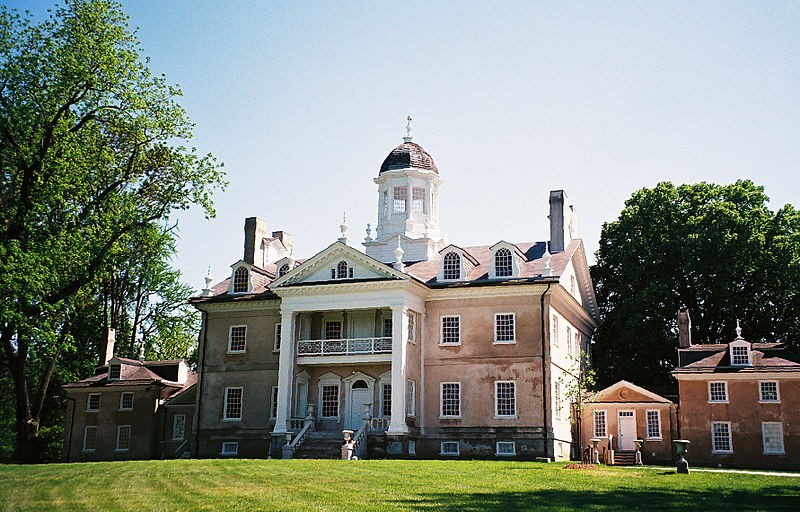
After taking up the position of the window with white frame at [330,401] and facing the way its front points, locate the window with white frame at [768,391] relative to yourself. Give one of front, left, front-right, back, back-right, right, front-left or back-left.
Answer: left

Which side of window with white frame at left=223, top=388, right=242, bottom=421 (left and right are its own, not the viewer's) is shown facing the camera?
front

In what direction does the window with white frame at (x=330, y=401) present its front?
toward the camera

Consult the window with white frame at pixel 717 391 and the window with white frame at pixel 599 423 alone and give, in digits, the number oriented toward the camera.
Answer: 2

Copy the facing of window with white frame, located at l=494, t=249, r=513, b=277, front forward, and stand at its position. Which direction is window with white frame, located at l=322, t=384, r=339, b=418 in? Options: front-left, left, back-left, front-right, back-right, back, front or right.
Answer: right

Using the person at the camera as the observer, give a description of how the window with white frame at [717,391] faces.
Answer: facing the viewer

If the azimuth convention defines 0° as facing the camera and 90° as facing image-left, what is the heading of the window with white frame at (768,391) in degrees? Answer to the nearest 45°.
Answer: approximately 0°

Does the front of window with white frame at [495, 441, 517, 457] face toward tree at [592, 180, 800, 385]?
no

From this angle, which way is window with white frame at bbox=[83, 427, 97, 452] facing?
toward the camera

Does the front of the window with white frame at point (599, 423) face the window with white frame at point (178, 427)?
no

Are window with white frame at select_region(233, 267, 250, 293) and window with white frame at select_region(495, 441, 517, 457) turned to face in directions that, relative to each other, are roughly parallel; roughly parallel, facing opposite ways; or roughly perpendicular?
roughly parallel

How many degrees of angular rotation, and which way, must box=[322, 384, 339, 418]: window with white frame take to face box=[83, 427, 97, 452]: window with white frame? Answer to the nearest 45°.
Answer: approximately 135° to its right

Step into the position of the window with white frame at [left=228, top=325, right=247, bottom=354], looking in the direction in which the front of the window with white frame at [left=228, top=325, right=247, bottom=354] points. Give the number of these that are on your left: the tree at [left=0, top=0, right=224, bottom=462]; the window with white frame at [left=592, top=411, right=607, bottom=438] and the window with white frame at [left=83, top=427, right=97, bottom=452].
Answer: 1

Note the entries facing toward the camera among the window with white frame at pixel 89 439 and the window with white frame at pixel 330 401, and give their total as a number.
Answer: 2

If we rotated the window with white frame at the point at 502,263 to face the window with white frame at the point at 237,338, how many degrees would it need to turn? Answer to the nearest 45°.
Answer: approximately 90° to its right

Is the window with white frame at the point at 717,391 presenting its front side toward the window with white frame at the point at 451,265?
no

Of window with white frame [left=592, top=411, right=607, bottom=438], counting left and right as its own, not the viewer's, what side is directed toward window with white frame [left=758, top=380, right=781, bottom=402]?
left

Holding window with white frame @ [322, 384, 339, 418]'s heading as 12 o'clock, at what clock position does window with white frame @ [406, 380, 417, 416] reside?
window with white frame @ [406, 380, 417, 416] is roughly at 10 o'clock from window with white frame @ [322, 384, 339, 418].

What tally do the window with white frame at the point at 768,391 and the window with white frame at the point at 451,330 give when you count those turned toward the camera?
2

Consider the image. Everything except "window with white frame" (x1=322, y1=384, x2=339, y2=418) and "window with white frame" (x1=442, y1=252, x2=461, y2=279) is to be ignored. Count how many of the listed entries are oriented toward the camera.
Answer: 2
